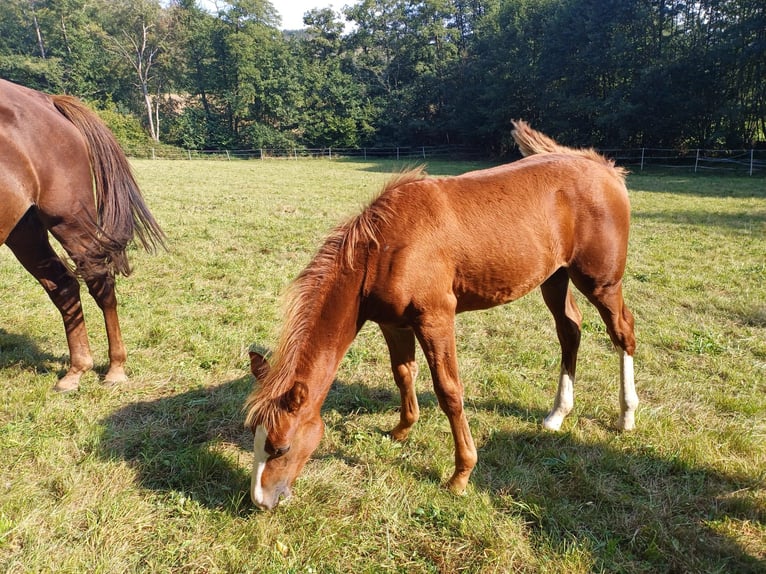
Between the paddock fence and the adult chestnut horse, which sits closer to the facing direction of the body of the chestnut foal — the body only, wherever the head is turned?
the adult chestnut horse

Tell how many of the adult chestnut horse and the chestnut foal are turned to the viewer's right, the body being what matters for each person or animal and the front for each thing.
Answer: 0

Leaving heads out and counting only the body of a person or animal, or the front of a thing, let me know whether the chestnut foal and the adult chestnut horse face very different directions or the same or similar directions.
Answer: same or similar directions

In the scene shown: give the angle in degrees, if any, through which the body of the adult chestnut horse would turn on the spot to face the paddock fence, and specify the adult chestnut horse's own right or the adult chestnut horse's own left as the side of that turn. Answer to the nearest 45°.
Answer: approximately 135° to the adult chestnut horse's own right

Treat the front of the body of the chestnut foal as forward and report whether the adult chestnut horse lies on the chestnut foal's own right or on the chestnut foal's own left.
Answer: on the chestnut foal's own right

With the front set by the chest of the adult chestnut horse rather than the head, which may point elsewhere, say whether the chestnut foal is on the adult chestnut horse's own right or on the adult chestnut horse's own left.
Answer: on the adult chestnut horse's own left

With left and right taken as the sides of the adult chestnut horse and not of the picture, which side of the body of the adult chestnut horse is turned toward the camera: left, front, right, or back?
left

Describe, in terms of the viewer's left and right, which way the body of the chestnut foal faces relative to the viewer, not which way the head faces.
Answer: facing the viewer and to the left of the viewer

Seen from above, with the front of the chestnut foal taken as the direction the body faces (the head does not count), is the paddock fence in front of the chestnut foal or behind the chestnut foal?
behind
